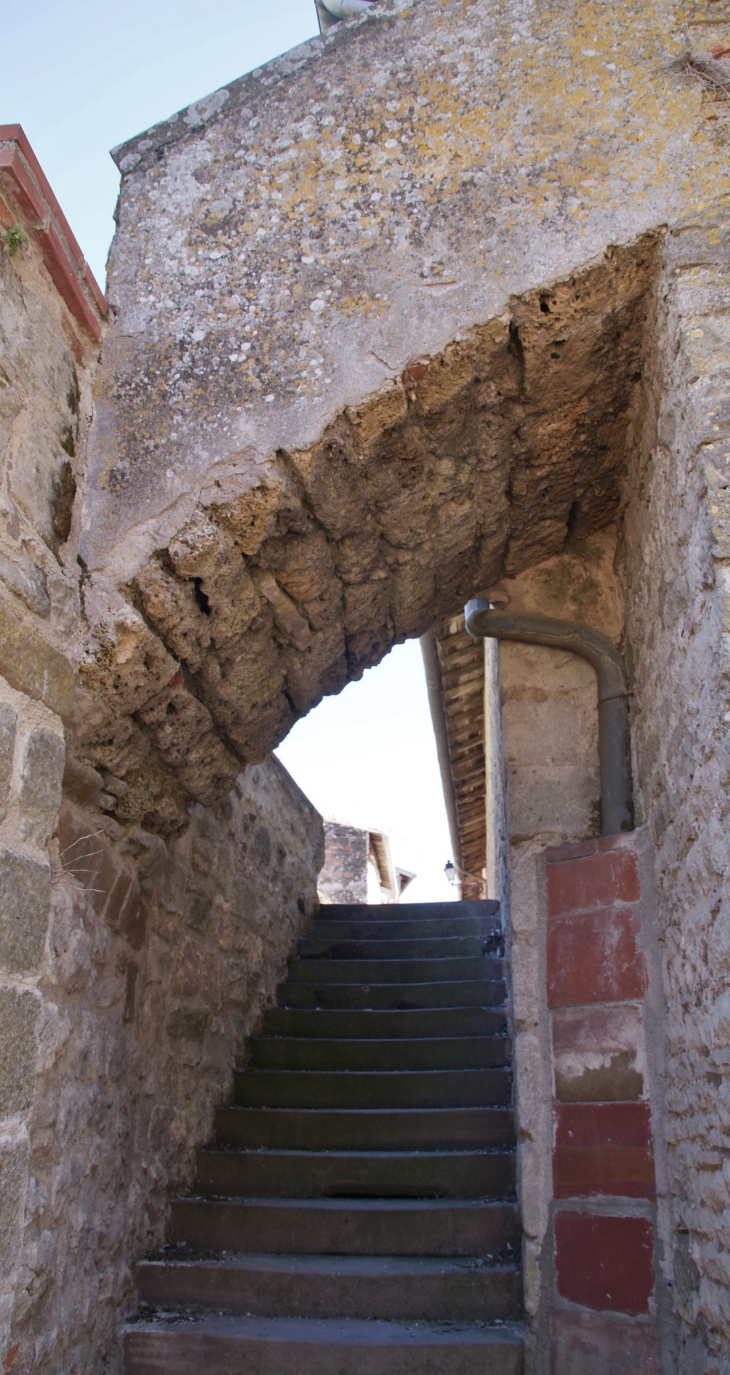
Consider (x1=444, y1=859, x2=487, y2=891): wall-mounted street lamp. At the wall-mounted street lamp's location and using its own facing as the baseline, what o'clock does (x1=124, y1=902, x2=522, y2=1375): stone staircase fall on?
The stone staircase is roughly at 9 o'clock from the wall-mounted street lamp.

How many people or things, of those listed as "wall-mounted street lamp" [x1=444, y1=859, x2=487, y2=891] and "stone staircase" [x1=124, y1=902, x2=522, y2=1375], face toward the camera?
1

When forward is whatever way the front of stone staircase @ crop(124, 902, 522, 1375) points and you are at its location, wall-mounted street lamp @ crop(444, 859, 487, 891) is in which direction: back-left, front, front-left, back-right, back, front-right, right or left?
back

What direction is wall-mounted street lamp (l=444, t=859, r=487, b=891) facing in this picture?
to the viewer's left

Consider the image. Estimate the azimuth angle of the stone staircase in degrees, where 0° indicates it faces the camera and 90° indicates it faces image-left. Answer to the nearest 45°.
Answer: approximately 0°
